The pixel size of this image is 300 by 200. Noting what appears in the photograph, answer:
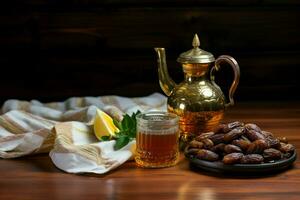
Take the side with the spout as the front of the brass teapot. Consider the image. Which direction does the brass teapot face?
to the viewer's left
